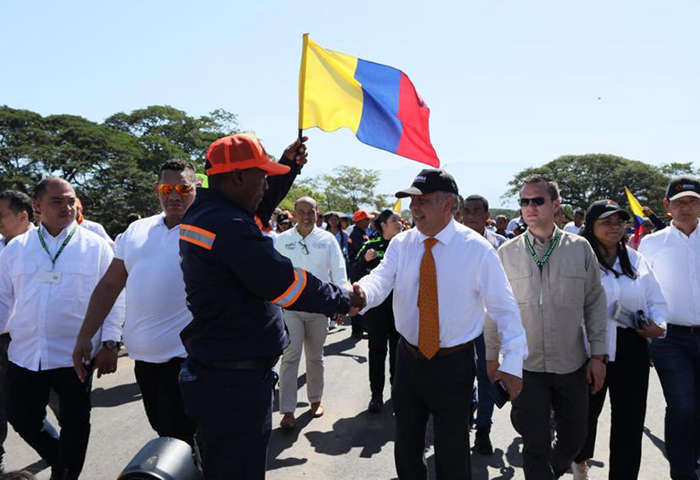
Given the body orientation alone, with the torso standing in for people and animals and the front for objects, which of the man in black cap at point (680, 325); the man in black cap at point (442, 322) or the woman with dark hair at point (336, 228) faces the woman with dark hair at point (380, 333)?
the woman with dark hair at point (336, 228)

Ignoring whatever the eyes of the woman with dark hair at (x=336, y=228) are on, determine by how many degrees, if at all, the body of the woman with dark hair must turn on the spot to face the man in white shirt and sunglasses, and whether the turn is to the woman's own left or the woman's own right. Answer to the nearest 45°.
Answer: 0° — they already face them

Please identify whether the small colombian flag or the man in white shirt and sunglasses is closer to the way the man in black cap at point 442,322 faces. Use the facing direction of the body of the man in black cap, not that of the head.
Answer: the man in white shirt and sunglasses

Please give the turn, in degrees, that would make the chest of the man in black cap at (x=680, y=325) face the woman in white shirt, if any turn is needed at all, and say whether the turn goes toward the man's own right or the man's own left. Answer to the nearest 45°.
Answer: approximately 45° to the man's own right

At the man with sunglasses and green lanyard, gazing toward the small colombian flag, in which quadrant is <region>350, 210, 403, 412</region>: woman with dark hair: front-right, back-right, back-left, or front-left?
front-left

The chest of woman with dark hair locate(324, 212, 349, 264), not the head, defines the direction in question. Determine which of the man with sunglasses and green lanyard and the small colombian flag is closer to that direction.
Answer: the man with sunglasses and green lanyard

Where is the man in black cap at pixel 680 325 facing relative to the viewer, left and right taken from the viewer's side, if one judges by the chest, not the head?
facing the viewer

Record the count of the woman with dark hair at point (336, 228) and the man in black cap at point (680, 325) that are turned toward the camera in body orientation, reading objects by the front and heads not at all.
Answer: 2

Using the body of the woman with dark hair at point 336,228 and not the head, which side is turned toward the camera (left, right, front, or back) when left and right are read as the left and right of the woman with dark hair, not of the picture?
front

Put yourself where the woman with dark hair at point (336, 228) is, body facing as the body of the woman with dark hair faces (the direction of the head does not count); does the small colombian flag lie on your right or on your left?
on your left

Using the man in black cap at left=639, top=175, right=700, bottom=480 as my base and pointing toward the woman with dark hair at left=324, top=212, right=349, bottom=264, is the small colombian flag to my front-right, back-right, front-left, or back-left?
front-right

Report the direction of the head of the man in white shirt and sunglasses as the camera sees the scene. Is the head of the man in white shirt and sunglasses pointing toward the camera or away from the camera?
toward the camera

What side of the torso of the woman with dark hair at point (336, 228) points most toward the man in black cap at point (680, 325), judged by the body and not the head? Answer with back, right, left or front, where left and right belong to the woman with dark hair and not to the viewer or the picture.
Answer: front

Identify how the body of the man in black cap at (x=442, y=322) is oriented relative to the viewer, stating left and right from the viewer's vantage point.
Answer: facing the viewer and to the left of the viewer
